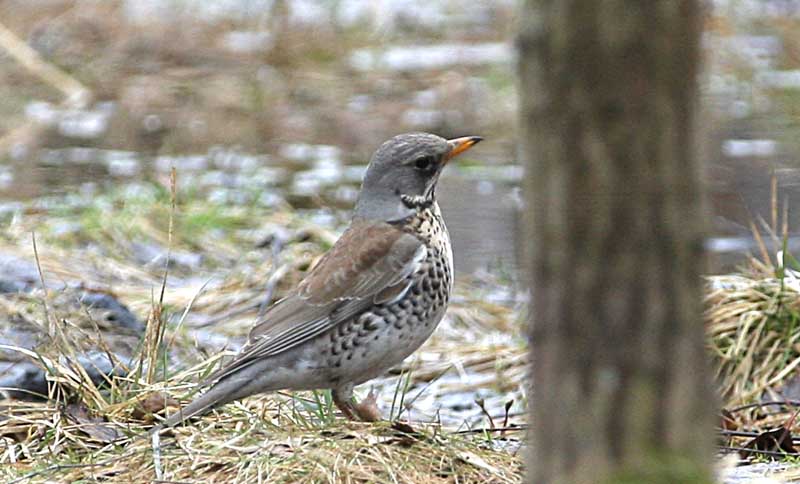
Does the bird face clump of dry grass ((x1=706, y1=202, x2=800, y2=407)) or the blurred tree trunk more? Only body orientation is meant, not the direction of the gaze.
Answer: the clump of dry grass

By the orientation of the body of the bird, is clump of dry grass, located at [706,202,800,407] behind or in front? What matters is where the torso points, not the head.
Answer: in front

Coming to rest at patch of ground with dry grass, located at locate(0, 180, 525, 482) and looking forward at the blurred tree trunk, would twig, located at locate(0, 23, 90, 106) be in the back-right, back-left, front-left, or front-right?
back-left

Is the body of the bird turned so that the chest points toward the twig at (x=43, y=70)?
no

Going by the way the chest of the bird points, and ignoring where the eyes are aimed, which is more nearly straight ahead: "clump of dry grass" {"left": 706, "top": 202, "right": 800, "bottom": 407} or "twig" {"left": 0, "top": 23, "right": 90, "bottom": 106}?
the clump of dry grass

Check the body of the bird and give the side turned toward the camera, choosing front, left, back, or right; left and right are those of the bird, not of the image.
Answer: right

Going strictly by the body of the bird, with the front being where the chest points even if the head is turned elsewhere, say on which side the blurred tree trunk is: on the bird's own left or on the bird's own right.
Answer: on the bird's own right
